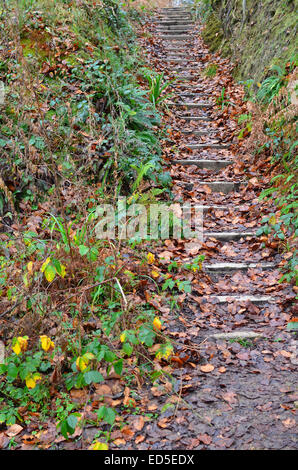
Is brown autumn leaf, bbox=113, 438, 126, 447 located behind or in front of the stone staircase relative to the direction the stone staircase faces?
in front

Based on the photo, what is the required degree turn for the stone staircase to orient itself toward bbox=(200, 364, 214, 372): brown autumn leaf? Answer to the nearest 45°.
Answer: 0° — it already faces it

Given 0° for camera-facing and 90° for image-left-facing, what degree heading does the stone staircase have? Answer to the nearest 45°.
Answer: approximately 0°

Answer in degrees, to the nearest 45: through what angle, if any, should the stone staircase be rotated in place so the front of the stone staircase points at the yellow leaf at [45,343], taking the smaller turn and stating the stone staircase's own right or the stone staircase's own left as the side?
0° — it already faces it

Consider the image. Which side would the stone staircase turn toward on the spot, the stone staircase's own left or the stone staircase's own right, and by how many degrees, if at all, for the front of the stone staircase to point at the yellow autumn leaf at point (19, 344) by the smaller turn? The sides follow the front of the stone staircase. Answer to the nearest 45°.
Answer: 0° — it already faces it
